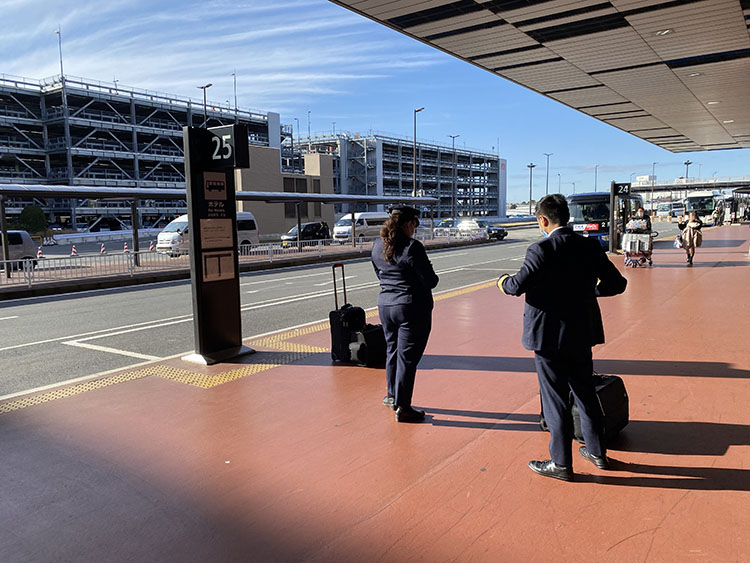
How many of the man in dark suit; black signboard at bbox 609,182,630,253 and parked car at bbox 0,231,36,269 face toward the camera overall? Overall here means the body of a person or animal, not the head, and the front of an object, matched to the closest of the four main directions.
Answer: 1

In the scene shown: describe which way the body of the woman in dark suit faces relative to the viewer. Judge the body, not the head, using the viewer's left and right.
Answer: facing away from the viewer and to the right of the viewer

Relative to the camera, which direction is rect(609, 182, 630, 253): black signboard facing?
toward the camera

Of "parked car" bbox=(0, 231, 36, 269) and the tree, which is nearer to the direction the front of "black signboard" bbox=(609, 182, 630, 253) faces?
the parked car

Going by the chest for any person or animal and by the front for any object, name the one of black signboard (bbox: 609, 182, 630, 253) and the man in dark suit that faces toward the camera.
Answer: the black signboard

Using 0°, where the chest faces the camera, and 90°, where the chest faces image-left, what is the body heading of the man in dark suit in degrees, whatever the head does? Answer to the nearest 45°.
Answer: approximately 135°

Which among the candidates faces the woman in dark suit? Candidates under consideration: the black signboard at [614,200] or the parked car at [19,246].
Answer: the black signboard

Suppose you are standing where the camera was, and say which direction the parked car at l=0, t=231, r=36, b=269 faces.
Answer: facing to the left of the viewer

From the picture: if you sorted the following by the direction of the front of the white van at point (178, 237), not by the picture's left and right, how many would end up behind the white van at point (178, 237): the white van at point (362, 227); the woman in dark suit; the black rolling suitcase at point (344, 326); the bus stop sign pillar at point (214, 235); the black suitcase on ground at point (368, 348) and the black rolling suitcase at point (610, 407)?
1

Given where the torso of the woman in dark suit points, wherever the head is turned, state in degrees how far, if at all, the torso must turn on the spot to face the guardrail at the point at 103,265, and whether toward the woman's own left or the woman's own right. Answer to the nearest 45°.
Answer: approximately 90° to the woman's own left

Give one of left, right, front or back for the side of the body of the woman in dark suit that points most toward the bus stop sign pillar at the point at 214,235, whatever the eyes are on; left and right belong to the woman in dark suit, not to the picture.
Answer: left

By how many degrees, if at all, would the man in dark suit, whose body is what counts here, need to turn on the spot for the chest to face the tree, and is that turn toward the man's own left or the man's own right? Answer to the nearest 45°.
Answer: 0° — they already face it
